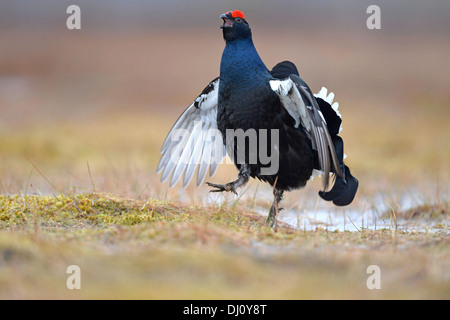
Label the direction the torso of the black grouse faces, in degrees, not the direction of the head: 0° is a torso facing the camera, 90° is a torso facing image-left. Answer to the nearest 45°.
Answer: approximately 45°
